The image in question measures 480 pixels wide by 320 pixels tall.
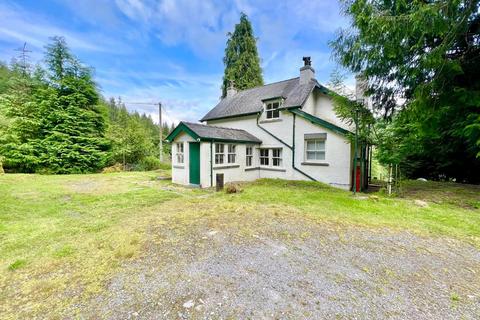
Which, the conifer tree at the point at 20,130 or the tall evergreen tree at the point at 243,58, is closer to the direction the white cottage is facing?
the conifer tree

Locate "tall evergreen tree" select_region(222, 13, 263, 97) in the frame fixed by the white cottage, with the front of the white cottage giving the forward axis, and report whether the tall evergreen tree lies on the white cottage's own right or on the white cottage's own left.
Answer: on the white cottage's own right

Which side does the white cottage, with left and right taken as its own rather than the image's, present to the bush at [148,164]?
right

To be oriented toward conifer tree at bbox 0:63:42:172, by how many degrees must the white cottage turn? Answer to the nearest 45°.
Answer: approximately 45° to its right

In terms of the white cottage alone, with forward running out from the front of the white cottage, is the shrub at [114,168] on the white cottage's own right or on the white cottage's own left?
on the white cottage's own right

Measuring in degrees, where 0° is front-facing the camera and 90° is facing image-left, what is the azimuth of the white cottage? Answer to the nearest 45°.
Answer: approximately 45°

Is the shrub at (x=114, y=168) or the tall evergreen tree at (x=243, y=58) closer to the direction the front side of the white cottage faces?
the shrub

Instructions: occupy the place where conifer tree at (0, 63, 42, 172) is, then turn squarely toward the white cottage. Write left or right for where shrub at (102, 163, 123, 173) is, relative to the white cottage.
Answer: left

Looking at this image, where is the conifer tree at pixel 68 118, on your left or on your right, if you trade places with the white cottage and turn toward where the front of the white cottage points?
on your right
